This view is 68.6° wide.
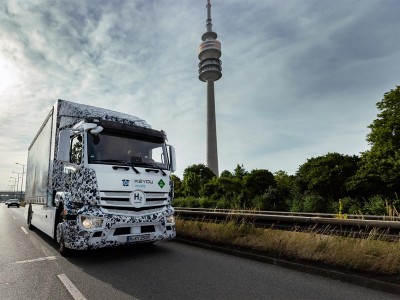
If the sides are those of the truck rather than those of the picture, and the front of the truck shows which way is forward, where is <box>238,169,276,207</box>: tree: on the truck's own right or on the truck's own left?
on the truck's own left

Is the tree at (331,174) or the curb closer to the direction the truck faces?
the curb

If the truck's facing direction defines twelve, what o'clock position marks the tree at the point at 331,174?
The tree is roughly at 9 o'clock from the truck.

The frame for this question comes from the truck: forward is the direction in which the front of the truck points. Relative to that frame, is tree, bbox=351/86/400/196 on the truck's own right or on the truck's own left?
on the truck's own left

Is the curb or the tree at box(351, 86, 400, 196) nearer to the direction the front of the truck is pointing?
the curb

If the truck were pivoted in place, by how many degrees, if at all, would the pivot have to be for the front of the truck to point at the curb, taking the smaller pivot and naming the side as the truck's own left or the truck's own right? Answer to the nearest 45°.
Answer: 0° — it already faces it

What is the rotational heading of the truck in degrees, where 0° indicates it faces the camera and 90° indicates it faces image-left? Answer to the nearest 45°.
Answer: approximately 315°
